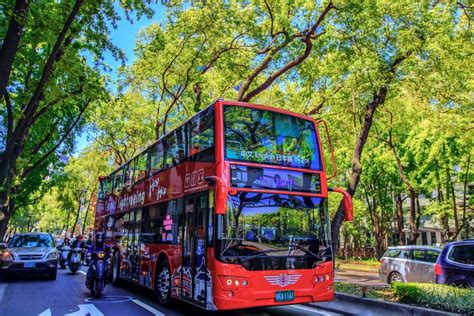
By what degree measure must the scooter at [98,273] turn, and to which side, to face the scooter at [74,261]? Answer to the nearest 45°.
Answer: approximately 180°

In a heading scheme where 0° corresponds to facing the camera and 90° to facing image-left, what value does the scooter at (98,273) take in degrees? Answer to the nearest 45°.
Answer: approximately 0°

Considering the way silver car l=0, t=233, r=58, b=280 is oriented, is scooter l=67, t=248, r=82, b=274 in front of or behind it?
behind

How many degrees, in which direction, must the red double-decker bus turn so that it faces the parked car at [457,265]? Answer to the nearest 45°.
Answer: approximately 90° to its left

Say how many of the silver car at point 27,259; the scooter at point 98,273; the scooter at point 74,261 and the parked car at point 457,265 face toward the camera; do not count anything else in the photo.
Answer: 3
